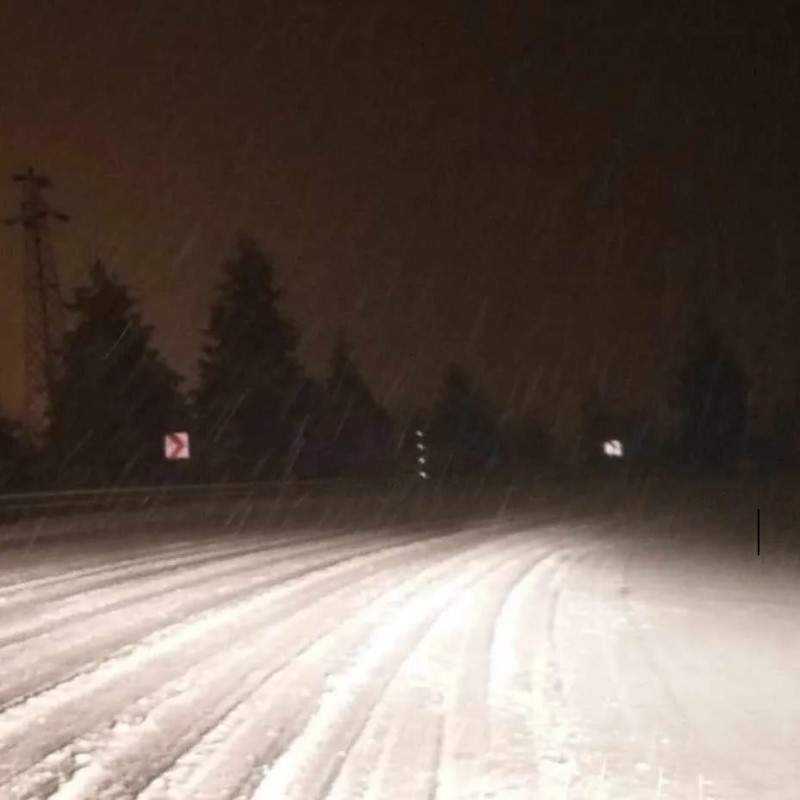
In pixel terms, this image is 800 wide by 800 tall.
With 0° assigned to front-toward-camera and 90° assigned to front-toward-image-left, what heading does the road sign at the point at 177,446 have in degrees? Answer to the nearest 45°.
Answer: approximately 0°
